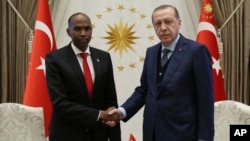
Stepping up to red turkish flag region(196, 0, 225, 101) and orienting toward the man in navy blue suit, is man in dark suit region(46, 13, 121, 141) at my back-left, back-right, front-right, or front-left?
front-right

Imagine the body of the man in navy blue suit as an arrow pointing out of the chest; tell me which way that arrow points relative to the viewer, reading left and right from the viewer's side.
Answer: facing the viewer and to the left of the viewer

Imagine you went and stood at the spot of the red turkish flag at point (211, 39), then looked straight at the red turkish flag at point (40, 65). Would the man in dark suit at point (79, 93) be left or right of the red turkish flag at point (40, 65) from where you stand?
left

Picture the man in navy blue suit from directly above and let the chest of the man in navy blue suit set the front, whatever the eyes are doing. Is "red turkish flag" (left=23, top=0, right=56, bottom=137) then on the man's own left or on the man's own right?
on the man's own right

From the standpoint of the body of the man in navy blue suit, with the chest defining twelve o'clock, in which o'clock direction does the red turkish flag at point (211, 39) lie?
The red turkish flag is roughly at 5 o'clock from the man in navy blue suit.

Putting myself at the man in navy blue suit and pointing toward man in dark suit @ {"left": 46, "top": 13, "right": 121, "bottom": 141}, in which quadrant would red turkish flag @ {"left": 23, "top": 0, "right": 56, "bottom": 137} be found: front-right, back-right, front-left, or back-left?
front-right

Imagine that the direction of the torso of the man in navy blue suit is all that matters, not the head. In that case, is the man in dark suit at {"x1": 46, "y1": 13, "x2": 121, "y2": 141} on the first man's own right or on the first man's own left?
on the first man's own right

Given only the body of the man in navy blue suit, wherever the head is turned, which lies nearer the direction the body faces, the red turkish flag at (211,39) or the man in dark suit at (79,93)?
the man in dark suit
